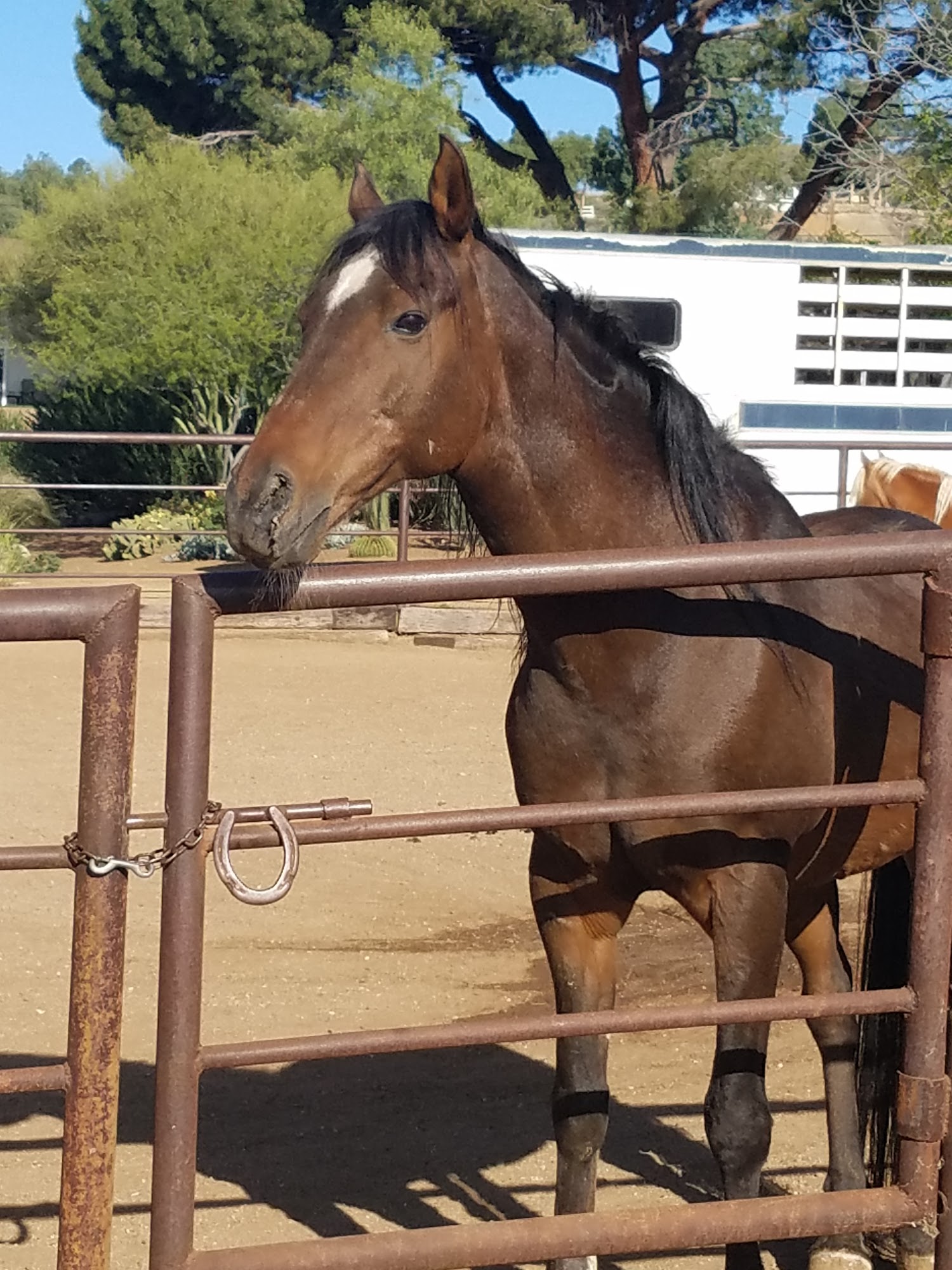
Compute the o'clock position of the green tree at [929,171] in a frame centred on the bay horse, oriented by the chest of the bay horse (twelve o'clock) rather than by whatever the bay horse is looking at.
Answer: The green tree is roughly at 5 o'clock from the bay horse.

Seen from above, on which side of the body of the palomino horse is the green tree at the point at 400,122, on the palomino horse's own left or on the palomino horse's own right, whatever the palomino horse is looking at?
on the palomino horse's own right

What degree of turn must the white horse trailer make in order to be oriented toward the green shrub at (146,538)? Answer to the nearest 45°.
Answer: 0° — it already faces it

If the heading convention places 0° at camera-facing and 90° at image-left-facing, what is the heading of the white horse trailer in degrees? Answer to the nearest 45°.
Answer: approximately 90°

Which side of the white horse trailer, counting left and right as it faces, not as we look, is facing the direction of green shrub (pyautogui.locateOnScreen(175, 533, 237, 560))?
front

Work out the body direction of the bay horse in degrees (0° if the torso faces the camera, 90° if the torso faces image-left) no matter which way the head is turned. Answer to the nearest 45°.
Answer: approximately 45°

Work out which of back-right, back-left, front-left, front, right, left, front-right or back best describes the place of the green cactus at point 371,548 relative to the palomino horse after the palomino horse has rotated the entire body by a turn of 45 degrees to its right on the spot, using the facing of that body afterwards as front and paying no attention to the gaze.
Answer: front
